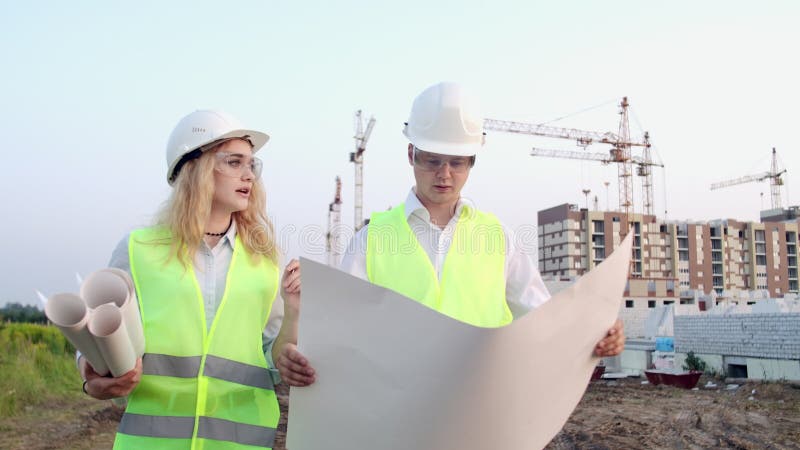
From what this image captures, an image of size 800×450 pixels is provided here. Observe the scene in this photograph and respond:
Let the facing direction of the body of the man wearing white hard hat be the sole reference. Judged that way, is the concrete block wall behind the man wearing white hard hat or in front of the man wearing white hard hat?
behind

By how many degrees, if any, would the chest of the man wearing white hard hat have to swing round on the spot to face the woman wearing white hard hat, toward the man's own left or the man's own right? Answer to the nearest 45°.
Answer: approximately 90° to the man's own right

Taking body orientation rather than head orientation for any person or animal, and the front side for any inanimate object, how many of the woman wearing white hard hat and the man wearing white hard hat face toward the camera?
2

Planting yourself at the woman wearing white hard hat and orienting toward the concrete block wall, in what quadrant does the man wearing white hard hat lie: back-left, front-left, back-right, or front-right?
front-right

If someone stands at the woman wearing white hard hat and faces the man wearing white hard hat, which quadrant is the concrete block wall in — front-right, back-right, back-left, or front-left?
front-left

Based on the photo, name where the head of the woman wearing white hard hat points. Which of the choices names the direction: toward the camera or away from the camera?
toward the camera

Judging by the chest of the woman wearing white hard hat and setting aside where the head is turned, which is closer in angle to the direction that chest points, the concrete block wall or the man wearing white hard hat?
the man wearing white hard hat

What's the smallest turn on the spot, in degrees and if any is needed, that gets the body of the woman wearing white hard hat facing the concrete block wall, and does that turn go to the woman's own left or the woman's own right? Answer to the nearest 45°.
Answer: approximately 135° to the woman's own left

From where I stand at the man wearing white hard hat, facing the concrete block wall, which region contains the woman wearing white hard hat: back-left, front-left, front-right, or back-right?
back-left

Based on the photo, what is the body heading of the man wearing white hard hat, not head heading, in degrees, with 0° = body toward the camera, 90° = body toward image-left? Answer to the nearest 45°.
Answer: approximately 0°

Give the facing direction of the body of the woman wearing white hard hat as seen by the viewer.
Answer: toward the camera

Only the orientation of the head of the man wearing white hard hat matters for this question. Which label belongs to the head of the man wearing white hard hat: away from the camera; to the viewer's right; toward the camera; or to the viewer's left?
toward the camera

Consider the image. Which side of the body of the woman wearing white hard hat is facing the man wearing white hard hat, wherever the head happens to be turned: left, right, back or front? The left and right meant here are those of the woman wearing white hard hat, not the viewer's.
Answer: left
